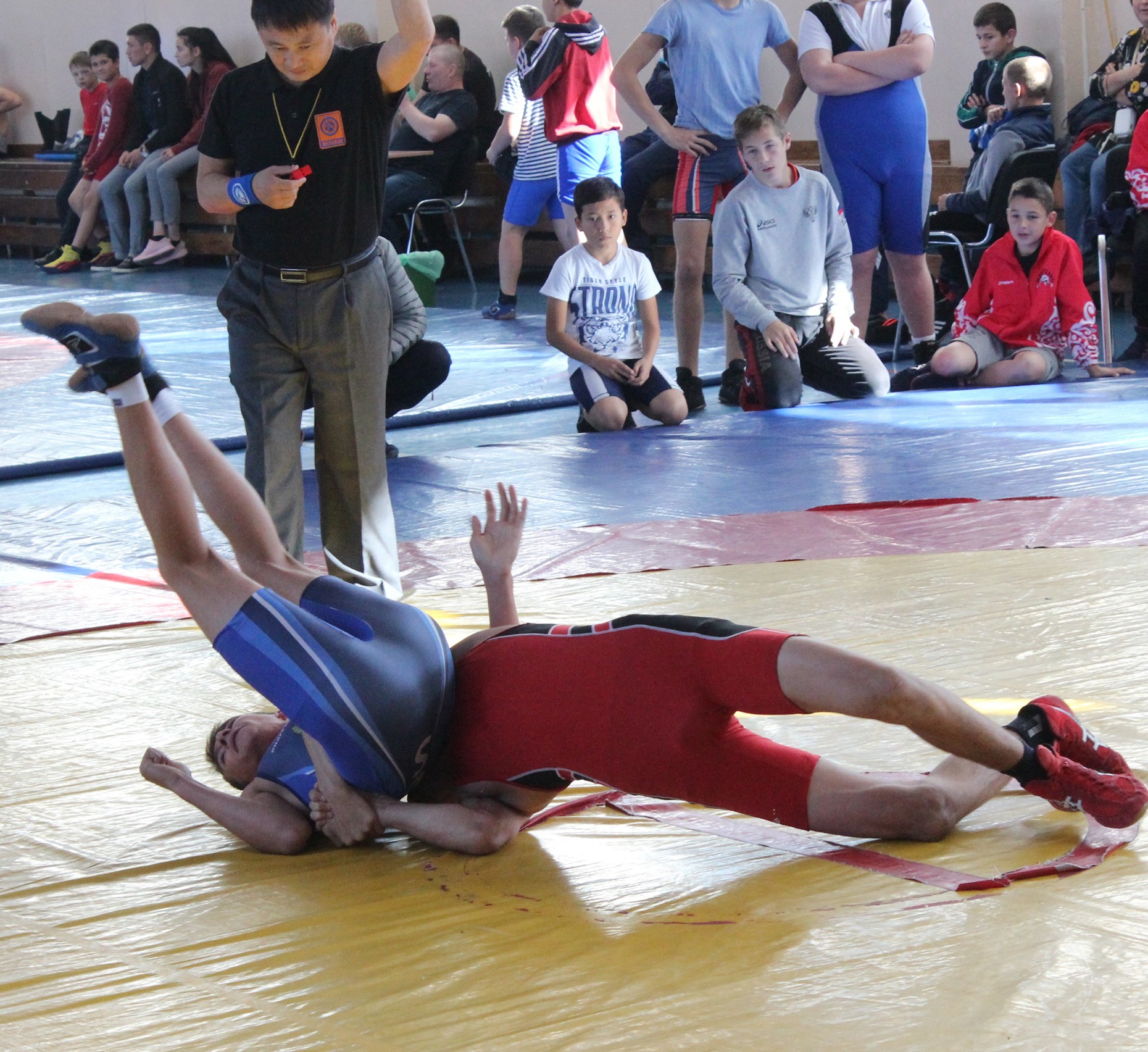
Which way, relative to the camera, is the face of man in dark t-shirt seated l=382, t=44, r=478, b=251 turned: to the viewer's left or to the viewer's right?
to the viewer's left

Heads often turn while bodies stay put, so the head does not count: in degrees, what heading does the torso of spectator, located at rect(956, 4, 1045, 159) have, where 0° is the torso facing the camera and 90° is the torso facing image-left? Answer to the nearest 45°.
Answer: approximately 45°

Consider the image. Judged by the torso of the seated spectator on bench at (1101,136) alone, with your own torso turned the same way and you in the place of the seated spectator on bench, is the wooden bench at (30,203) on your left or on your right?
on your right

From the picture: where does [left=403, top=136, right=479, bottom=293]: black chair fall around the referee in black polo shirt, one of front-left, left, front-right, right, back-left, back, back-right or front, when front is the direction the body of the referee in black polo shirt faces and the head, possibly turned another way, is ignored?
back

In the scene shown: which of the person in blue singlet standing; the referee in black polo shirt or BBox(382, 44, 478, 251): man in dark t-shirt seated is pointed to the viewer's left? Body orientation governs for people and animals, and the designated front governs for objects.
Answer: the man in dark t-shirt seated

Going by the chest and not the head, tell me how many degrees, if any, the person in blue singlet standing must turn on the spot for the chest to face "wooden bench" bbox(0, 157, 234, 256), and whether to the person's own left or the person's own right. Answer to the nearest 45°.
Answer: approximately 135° to the person's own right

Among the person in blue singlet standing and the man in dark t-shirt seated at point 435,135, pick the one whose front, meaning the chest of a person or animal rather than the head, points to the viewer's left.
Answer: the man in dark t-shirt seated

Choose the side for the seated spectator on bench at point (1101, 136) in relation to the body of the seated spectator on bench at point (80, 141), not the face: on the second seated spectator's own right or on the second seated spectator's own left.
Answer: on the second seated spectator's own left

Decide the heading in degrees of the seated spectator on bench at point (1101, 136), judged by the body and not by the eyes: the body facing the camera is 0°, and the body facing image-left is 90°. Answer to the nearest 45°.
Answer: approximately 45°

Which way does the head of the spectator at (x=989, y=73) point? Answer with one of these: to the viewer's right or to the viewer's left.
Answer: to the viewer's left
